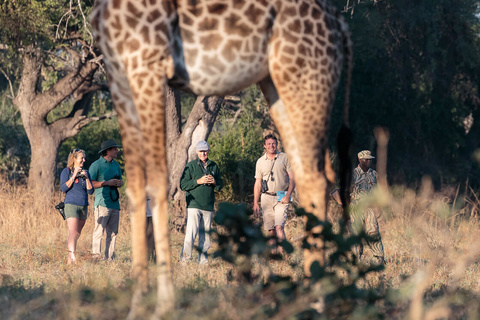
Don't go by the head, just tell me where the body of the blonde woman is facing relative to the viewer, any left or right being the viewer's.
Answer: facing the viewer and to the right of the viewer

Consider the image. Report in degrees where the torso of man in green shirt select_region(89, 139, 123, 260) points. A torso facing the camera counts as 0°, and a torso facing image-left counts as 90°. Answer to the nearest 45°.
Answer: approximately 315°

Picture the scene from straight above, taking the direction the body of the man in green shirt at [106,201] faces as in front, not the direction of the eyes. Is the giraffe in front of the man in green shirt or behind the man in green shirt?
in front

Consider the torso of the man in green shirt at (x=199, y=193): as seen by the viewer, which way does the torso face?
toward the camera

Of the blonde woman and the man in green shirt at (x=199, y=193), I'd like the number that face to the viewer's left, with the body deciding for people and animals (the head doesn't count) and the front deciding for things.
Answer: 0

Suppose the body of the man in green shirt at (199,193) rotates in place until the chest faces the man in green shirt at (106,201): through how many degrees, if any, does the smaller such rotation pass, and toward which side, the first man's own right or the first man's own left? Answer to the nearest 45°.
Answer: approximately 90° to the first man's own right

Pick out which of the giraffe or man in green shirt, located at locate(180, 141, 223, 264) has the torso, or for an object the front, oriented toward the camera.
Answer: the man in green shirt

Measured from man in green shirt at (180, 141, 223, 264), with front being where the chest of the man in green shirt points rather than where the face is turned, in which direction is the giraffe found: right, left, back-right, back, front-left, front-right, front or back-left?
front

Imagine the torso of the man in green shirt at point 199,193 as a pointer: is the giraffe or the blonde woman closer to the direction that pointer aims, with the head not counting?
the giraffe

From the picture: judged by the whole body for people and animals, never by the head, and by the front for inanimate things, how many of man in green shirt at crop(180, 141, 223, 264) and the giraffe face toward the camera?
1
